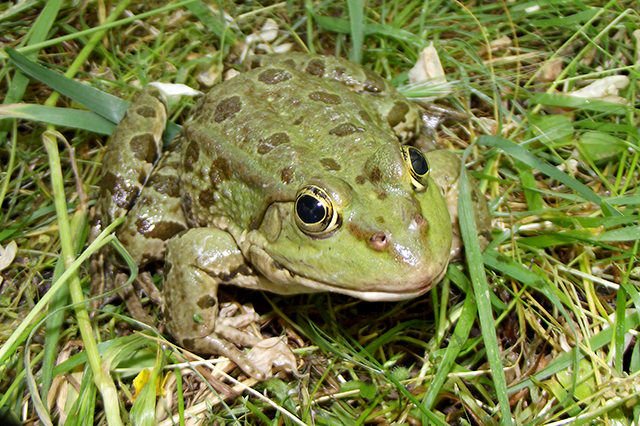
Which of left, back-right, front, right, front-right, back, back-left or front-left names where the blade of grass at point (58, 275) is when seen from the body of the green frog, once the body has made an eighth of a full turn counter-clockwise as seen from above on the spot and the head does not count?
back

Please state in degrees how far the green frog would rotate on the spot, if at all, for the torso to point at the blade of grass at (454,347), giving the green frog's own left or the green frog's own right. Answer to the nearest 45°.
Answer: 0° — it already faces it

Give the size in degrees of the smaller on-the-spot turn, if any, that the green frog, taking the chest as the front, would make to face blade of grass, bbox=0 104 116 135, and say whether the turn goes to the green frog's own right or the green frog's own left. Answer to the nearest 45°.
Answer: approximately 180°

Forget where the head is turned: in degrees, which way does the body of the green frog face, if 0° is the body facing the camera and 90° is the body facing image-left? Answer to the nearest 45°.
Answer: approximately 315°

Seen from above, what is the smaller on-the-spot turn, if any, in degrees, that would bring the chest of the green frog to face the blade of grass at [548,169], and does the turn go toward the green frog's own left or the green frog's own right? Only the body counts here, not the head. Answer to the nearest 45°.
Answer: approximately 45° to the green frog's own left

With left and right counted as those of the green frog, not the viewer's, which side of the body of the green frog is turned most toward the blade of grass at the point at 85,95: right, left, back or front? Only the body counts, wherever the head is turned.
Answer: back

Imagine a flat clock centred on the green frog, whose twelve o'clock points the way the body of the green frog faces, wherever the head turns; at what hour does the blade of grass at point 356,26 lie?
The blade of grass is roughly at 8 o'clock from the green frog.
